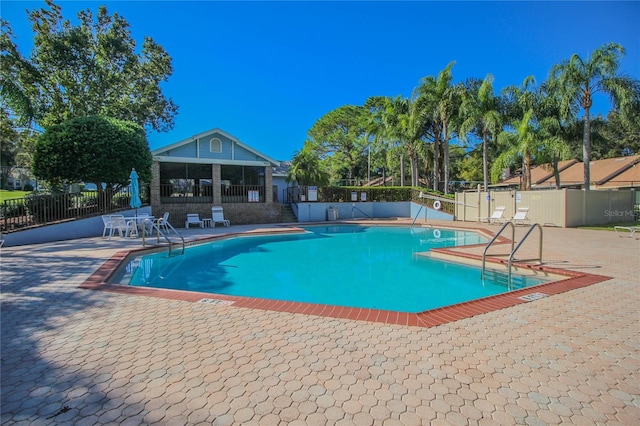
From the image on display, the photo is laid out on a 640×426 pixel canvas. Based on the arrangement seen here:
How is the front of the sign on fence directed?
toward the camera

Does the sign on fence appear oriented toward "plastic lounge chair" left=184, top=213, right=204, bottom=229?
no

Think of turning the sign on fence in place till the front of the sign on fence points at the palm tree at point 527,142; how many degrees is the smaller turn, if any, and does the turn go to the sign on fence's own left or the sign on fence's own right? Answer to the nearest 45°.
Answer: approximately 90° to the sign on fence's own left

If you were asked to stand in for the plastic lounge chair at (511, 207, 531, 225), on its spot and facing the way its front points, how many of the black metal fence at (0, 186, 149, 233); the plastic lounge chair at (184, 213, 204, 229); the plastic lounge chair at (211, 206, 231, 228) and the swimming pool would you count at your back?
0

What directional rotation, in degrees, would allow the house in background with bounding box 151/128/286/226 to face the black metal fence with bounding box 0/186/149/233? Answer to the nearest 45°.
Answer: approximately 45° to its right

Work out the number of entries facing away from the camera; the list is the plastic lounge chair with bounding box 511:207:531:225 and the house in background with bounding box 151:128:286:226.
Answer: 0

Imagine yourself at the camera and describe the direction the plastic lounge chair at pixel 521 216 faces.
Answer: facing the viewer and to the left of the viewer

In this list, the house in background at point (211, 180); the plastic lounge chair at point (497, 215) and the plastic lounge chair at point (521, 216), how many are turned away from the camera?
0

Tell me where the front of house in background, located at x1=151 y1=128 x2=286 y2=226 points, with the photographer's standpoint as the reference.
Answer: facing the viewer

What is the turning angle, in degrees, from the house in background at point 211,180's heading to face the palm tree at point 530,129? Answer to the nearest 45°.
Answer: approximately 90° to its left

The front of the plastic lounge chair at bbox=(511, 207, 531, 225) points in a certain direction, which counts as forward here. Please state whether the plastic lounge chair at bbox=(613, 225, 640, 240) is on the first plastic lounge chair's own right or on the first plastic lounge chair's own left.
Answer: on the first plastic lounge chair's own left
